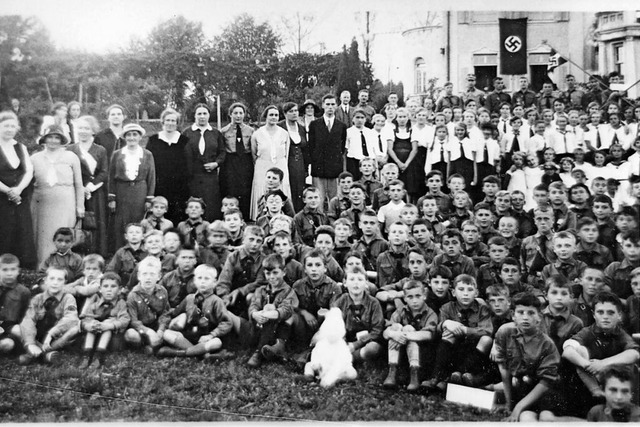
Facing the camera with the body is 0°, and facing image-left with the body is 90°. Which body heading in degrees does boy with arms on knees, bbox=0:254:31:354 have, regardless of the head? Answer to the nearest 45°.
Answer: approximately 0°

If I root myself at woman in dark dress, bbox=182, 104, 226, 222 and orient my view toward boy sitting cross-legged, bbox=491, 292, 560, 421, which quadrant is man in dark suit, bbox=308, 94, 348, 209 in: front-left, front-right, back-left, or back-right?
front-left

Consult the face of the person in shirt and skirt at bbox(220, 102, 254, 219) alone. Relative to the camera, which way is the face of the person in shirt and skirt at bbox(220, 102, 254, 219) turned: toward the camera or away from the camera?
toward the camera

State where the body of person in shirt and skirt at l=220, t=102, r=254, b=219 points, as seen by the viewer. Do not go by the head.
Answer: toward the camera

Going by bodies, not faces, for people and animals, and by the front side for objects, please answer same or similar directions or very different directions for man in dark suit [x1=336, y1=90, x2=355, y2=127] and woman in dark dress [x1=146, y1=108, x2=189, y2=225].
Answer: same or similar directions

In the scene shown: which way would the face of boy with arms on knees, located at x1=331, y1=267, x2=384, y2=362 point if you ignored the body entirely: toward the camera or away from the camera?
toward the camera

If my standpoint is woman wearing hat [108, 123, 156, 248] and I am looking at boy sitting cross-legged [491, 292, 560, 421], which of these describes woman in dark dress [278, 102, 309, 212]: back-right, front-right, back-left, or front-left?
front-left

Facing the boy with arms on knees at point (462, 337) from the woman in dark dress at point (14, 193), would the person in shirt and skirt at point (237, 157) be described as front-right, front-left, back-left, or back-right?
front-left

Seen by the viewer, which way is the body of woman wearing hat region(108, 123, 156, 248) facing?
toward the camera

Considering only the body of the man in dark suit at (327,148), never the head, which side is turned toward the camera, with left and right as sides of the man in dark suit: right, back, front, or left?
front

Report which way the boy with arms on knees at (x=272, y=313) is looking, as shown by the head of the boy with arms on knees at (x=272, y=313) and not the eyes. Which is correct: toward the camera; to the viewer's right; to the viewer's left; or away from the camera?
toward the camera

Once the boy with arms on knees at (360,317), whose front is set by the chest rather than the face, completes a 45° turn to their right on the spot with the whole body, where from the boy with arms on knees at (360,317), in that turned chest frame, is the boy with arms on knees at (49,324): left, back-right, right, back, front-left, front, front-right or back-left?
front-right

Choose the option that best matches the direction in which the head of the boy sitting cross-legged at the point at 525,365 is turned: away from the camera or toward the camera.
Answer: toward the camera

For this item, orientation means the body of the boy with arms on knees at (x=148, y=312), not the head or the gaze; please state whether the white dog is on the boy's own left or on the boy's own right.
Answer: on the boy's own left

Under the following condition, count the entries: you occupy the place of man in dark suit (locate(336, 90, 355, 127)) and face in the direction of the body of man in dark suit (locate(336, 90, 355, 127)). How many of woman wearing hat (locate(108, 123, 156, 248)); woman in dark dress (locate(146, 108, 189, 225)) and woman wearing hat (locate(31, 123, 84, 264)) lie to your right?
3
